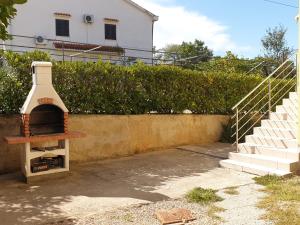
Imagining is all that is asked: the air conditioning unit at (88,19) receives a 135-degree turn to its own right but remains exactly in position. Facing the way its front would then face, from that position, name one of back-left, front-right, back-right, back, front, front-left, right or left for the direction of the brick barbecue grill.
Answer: back-left

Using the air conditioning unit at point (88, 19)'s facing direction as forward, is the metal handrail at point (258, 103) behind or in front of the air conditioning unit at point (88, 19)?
in front

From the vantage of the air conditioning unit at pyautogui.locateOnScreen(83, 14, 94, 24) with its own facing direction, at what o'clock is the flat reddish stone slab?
The flat reddish stone slab is roughly at 12 o'clock from the air conditioning unit.

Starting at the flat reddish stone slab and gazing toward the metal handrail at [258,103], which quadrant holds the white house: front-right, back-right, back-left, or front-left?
front-left

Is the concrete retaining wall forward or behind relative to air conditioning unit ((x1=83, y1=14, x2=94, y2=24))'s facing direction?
forward

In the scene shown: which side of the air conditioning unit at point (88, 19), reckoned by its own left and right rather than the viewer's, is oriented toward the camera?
front

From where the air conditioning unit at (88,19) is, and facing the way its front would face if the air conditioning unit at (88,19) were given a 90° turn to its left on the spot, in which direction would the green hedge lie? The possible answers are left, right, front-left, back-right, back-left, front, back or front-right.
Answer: right

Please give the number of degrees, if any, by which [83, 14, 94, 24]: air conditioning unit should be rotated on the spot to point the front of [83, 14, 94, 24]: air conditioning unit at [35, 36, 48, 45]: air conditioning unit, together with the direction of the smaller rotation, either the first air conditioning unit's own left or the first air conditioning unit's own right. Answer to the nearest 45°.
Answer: approximately 45° to the first air conditioning unit's own right
